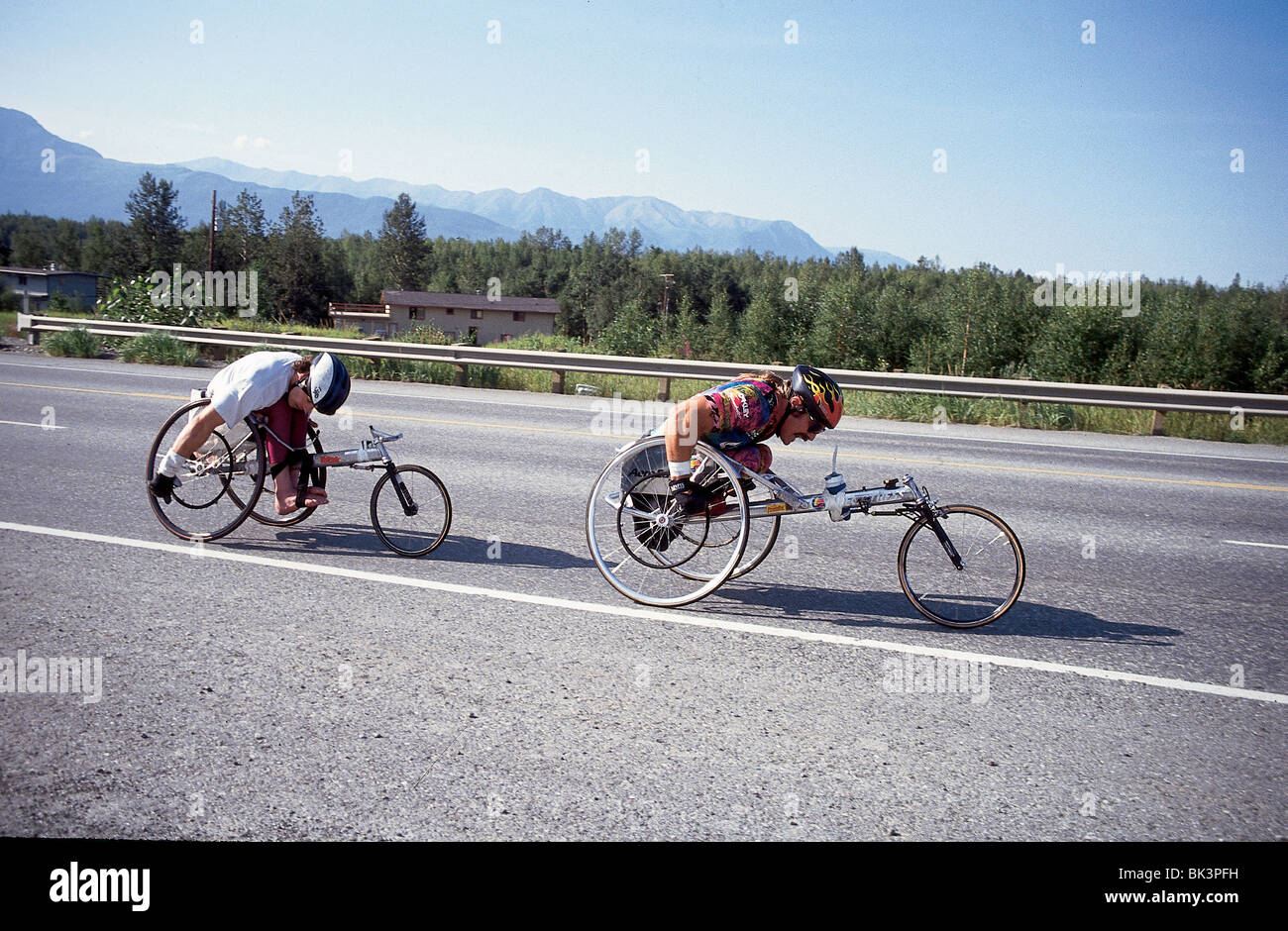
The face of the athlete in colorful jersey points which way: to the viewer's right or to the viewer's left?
to the viewer's right

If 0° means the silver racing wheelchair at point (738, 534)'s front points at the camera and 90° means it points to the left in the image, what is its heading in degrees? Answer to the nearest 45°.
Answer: approximately 270°

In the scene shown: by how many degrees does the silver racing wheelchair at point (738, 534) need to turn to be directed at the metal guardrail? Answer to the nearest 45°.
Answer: approximately 90° to its left
